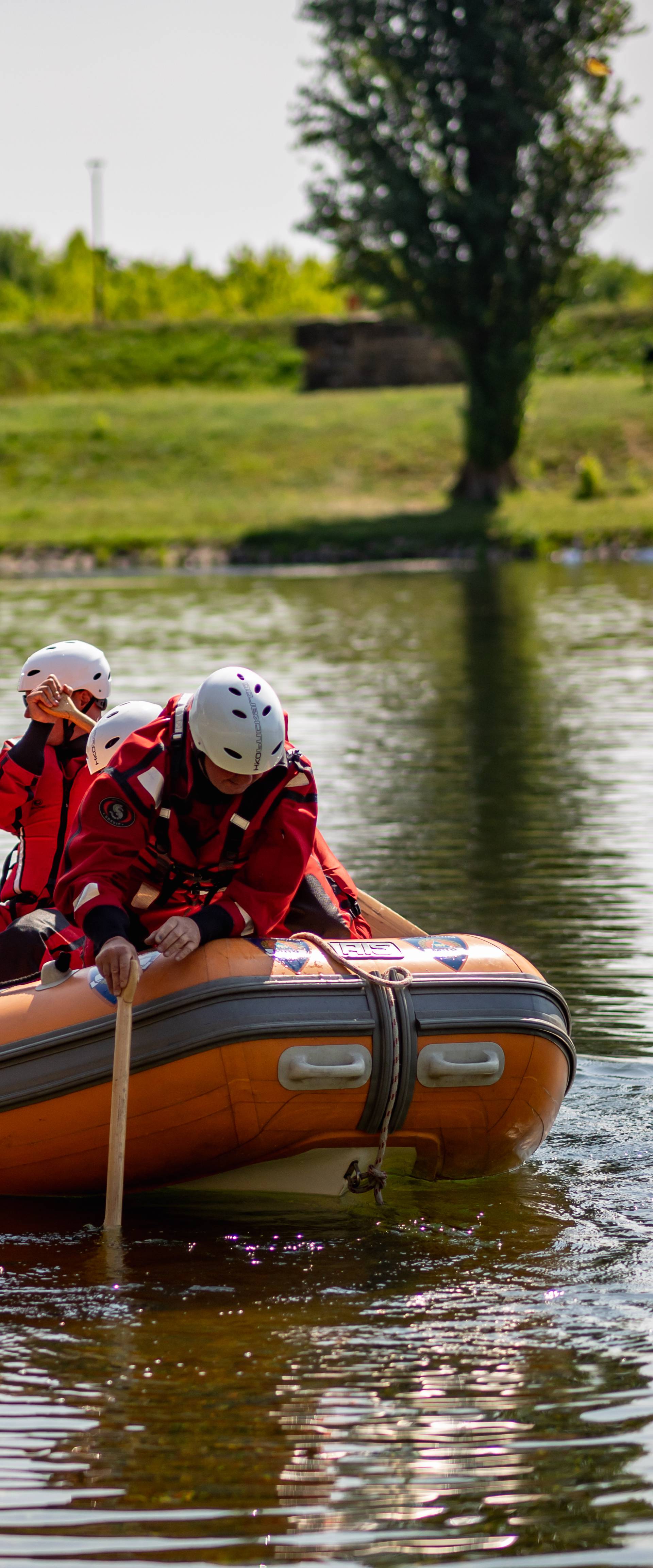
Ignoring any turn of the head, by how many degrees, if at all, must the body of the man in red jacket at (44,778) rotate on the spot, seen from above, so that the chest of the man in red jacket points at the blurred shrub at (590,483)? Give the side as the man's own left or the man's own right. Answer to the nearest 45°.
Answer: approximately 135° to the man's own left

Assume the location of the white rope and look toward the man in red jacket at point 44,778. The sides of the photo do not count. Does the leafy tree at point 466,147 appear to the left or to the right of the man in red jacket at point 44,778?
right

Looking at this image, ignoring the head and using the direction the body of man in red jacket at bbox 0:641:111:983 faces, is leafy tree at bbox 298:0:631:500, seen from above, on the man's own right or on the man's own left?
on the man's own left

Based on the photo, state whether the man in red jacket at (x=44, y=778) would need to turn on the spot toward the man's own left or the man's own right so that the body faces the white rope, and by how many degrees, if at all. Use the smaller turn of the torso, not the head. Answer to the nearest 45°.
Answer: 0° — they already face it

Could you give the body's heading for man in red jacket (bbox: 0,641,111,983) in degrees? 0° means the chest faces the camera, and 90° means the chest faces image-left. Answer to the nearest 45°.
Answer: approximately 315°

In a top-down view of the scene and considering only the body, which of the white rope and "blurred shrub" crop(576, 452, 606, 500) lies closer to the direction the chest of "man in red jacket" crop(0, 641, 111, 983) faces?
the white rope
